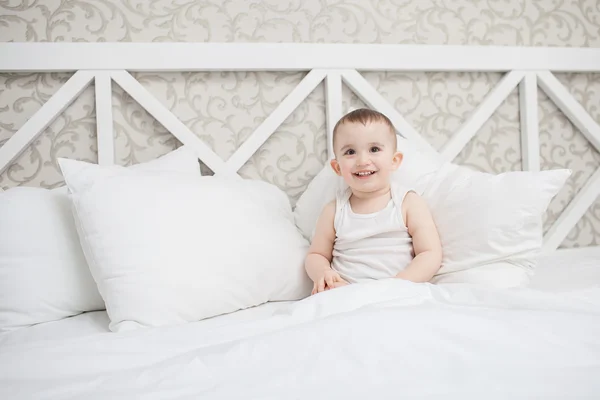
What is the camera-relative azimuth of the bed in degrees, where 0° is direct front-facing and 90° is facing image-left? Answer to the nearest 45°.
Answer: approximately 0°
